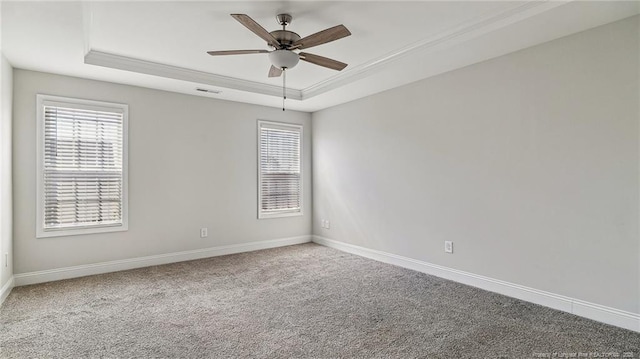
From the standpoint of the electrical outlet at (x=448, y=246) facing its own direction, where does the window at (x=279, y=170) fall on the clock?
The window is roughly at 2 o'clock from the electrical outlet.

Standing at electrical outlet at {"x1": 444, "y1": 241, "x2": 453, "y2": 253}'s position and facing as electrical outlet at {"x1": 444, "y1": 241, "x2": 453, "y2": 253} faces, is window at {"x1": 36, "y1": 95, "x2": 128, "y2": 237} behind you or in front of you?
in front

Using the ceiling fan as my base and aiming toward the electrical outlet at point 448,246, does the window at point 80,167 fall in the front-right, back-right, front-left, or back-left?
back-left

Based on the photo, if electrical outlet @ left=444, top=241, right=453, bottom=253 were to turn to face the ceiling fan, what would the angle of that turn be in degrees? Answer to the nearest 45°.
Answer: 0° — it already faces it

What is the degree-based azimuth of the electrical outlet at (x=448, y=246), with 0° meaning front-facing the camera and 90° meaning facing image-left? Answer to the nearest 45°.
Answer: approximately 45°
